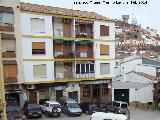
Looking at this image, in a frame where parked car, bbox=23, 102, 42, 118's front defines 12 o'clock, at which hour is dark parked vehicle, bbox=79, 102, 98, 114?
dark parked vehicle, bbox=79, 102, 98, 114 is roughly at 10 o'clock from parked car, bbox=23, 102, 42, 118.

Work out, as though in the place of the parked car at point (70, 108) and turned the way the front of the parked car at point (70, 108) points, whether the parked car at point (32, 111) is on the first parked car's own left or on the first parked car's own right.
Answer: on the first parked car's own right

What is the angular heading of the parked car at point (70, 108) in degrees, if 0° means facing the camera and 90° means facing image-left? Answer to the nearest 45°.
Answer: approximately 315°

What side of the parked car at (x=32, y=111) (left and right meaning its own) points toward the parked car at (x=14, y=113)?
right

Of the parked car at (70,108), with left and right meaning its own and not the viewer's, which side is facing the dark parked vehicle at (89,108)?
left

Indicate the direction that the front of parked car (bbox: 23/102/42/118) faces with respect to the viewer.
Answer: facing the viewer and to the right of the viewer

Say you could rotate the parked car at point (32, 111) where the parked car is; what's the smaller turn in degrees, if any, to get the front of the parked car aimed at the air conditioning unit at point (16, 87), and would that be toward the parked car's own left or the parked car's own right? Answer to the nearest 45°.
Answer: approximately 180°

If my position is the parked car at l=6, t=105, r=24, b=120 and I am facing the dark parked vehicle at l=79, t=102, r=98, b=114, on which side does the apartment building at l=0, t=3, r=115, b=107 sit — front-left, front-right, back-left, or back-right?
front-left

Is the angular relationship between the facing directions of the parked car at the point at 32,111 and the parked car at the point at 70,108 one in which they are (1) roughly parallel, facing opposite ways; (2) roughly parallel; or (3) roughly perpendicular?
roughly parallel

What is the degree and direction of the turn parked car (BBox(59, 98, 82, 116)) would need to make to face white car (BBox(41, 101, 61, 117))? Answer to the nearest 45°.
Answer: approximately 90° to its right

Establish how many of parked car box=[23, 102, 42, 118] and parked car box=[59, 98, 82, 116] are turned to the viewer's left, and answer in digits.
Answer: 0

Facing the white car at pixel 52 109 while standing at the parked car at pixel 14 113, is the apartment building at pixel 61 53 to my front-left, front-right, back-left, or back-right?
front-left

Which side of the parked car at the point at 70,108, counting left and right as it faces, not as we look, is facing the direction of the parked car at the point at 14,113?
right
